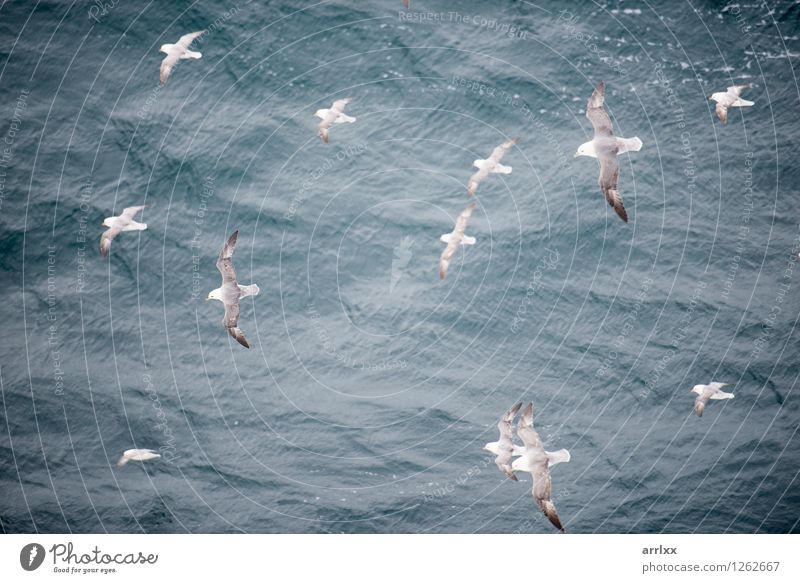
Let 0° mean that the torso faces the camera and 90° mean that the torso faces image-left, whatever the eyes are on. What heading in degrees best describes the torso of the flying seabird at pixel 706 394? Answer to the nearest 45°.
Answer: approximately 90°

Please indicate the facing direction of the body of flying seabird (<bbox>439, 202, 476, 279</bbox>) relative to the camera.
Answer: to the viewer's left

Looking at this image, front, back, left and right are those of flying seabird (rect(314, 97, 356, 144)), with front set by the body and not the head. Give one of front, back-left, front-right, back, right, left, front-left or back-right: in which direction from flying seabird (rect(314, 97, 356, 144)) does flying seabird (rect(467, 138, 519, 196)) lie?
back

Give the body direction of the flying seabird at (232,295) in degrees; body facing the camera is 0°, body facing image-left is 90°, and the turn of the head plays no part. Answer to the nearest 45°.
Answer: approximately 90°

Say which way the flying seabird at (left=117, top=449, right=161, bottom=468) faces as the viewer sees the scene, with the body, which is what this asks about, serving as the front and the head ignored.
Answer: to the viewer's left

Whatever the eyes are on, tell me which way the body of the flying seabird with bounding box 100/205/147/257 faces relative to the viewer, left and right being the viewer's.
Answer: facing to the left of the viewer

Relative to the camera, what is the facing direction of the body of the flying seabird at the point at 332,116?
to the viewer's left

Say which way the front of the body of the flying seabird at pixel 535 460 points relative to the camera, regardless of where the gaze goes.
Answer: to the viewer's left
